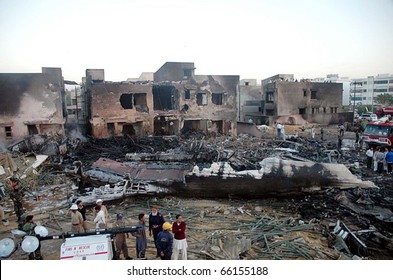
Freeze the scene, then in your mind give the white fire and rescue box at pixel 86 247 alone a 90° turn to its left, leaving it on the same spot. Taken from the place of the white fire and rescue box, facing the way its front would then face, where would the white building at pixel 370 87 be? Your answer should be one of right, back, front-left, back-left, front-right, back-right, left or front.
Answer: front-left

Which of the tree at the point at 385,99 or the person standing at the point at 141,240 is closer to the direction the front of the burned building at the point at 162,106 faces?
the person standing

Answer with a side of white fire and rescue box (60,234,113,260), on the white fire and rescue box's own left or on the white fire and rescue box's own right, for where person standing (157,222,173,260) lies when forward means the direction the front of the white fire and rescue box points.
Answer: on the white fire and rescue box's own left

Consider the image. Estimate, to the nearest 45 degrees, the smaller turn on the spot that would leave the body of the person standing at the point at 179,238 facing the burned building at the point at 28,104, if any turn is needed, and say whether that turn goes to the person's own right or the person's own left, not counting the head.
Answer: approximately 135° to the person's own right

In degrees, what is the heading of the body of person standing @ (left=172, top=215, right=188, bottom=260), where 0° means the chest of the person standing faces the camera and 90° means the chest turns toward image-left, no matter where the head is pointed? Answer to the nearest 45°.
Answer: approximately 0°

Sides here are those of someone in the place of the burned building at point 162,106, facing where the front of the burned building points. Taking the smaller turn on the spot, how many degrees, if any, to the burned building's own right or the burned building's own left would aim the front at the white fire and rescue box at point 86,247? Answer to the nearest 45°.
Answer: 0° — it already faces it

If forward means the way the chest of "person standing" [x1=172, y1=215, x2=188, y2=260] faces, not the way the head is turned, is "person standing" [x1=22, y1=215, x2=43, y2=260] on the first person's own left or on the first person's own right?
on the first person's own right

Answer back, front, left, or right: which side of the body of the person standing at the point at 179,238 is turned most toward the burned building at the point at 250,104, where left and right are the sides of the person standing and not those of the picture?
back

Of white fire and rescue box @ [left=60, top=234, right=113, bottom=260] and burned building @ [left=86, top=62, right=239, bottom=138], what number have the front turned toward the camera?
2
